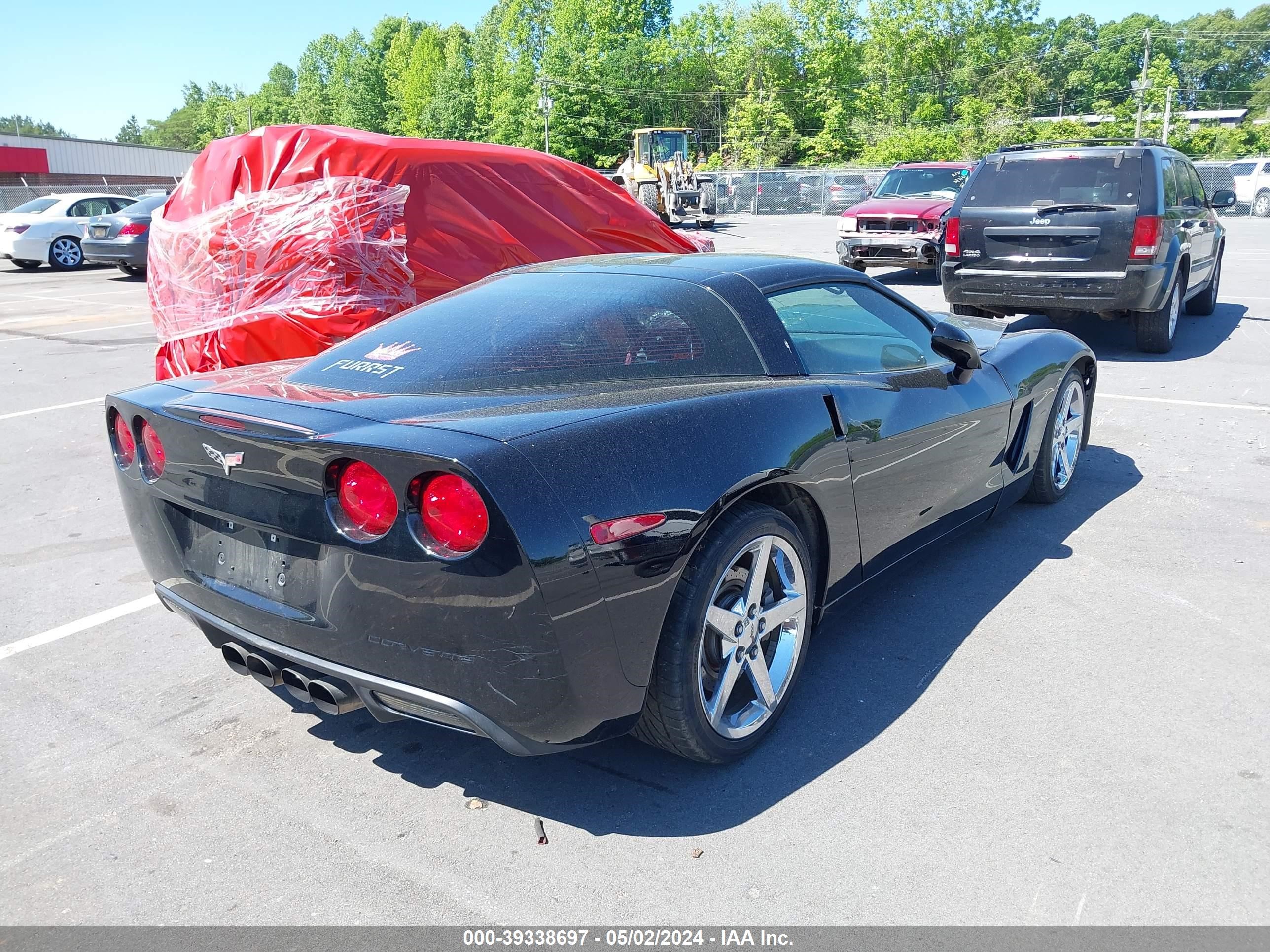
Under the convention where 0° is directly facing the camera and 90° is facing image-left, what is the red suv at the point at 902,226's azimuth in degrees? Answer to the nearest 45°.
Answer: approximately 45°

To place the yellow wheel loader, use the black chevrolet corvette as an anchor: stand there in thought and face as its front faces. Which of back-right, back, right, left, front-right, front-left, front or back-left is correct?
front-left

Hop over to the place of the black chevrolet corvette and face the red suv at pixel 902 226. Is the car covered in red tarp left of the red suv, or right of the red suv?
left

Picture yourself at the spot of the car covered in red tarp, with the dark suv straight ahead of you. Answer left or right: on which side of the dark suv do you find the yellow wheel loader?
left

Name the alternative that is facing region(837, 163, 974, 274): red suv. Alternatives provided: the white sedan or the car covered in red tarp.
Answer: the car covered in red tarp

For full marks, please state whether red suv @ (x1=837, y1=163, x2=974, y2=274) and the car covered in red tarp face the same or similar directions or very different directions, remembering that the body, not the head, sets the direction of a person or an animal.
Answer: very different directions

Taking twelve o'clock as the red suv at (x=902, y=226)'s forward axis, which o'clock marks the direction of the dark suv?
The dark suv is roughly at 10 o'clock from the red suv.

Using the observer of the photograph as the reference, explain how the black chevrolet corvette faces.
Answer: facing away from the viewer and to the right of the viewer

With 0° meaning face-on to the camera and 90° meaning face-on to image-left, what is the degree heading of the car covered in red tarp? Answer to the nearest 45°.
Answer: approximately 225°

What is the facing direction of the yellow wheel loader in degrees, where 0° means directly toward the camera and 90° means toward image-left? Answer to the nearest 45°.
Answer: approximately 315°
